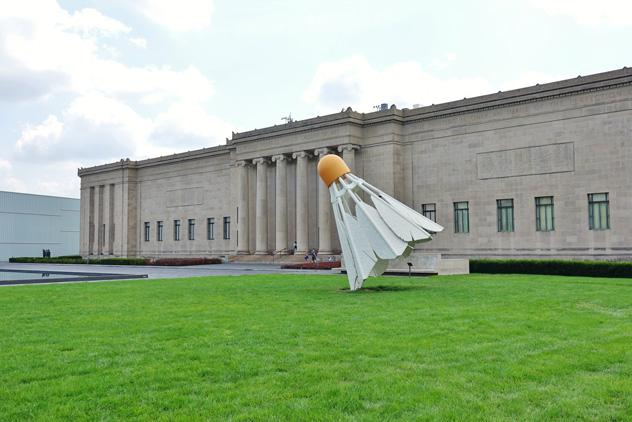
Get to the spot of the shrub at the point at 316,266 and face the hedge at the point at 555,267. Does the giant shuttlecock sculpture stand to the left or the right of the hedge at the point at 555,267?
right

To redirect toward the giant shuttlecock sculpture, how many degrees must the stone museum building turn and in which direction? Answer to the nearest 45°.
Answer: approximately 45° to its left

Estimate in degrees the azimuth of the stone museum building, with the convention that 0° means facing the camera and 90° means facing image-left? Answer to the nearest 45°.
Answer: approximately 45°
